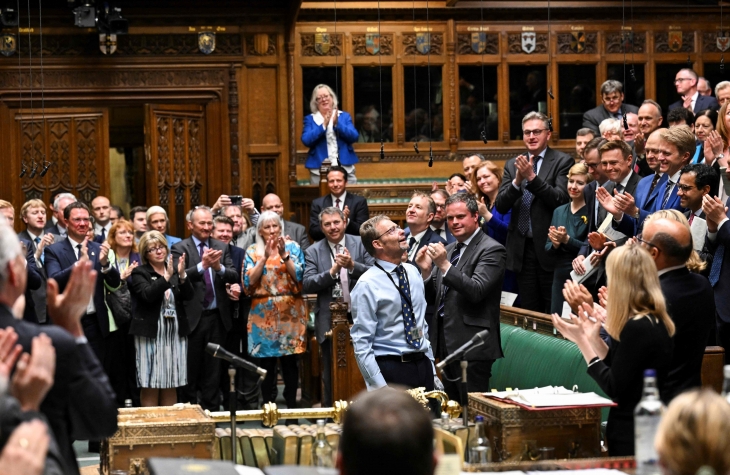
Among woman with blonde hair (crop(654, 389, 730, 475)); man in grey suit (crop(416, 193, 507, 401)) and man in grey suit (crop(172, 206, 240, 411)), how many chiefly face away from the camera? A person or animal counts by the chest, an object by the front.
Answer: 1

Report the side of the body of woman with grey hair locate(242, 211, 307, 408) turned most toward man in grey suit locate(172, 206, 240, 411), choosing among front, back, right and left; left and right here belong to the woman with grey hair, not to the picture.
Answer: right

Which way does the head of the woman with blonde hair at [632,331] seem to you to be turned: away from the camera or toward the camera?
away from the camera

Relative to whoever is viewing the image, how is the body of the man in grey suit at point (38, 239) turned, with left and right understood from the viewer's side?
facing the viewer and to the right of the viewer

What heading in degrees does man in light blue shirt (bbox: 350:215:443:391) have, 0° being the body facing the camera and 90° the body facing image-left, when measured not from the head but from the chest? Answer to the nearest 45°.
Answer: approximately 315°

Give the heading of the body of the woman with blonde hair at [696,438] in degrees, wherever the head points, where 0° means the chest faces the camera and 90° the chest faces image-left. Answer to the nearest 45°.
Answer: approximately 180°

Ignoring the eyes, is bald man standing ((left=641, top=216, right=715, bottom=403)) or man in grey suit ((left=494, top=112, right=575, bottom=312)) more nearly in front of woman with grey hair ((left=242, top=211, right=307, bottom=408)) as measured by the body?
the bald man standing

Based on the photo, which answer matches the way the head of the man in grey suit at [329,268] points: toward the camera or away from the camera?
toward the camera

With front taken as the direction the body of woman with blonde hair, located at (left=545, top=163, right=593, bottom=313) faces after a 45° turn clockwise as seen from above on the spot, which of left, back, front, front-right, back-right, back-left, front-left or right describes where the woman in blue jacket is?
front-right

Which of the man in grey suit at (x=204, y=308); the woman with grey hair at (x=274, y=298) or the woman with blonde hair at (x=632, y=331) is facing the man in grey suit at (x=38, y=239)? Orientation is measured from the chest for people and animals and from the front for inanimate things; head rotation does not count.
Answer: the woman with blonde hair

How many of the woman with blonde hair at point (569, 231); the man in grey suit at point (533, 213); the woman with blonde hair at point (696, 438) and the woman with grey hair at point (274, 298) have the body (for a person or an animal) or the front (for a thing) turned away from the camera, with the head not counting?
1

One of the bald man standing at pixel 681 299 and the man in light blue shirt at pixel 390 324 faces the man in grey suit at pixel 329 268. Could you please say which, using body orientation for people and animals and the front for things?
the bald man standing

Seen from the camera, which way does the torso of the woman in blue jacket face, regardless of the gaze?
toward the camera

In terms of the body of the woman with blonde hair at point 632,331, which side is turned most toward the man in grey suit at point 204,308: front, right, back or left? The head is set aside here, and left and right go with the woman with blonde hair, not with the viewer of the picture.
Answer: front

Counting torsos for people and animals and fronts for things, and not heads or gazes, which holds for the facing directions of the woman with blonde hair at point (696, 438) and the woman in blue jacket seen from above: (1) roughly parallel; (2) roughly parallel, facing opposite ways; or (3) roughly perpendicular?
roughly parallel, facing opposite ways

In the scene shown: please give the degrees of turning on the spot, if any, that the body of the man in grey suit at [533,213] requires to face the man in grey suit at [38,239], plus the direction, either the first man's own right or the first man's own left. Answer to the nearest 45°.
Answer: approximately 45° to the first man's own right

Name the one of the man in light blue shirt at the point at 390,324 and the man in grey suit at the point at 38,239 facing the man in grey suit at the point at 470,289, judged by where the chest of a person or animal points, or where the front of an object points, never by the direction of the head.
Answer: the man in grey suit at the point at 38,239

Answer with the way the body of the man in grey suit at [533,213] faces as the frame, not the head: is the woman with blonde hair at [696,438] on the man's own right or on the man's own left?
on the man's own left

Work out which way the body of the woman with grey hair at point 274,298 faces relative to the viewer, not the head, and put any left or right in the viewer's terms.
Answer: facing the viewer
